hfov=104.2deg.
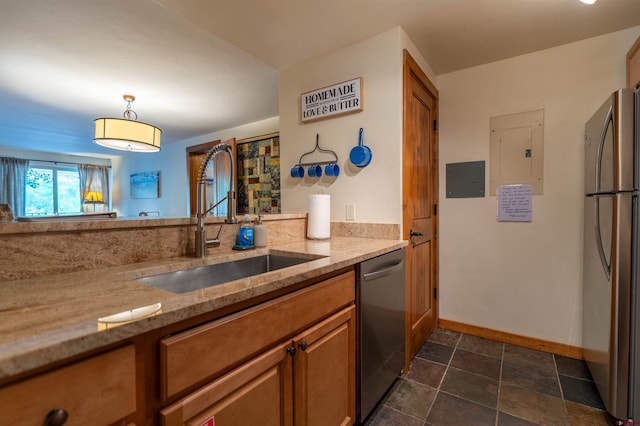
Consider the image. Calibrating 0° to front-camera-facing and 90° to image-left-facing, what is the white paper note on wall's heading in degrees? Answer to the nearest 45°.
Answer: approximately 0°

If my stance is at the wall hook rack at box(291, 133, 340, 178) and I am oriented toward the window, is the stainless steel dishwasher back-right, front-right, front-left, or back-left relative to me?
back-left

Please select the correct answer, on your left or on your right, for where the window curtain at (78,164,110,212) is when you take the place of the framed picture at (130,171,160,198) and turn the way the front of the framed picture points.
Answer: on your right

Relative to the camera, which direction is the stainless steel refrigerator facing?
to the viewer's left

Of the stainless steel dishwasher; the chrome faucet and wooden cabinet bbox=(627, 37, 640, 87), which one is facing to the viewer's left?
the wooden cabinet

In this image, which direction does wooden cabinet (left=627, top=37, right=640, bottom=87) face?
to the viewer's left

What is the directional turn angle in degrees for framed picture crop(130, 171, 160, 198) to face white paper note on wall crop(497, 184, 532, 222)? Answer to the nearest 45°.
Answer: approximately 90° to its left

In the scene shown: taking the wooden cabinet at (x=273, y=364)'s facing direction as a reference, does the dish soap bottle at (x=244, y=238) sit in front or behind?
behind

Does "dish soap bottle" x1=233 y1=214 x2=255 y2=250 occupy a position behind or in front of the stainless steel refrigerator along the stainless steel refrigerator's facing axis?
in front

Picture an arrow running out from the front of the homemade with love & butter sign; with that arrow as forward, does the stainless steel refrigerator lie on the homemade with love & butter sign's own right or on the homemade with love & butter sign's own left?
on the homemade with love & butter sign's own left

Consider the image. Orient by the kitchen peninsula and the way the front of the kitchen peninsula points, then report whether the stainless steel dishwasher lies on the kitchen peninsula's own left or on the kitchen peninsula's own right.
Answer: on the kitchen peninsula's own left

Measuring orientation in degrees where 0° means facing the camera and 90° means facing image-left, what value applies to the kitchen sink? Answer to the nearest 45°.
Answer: approximately 315°
